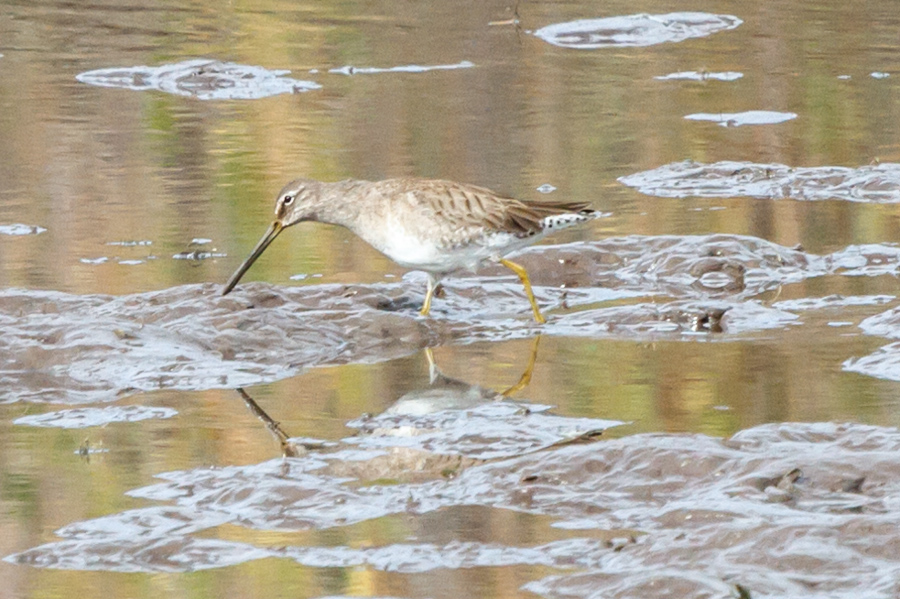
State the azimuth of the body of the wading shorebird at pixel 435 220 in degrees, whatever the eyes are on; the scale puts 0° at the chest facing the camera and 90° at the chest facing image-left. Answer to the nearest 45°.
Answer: approximately 90°
